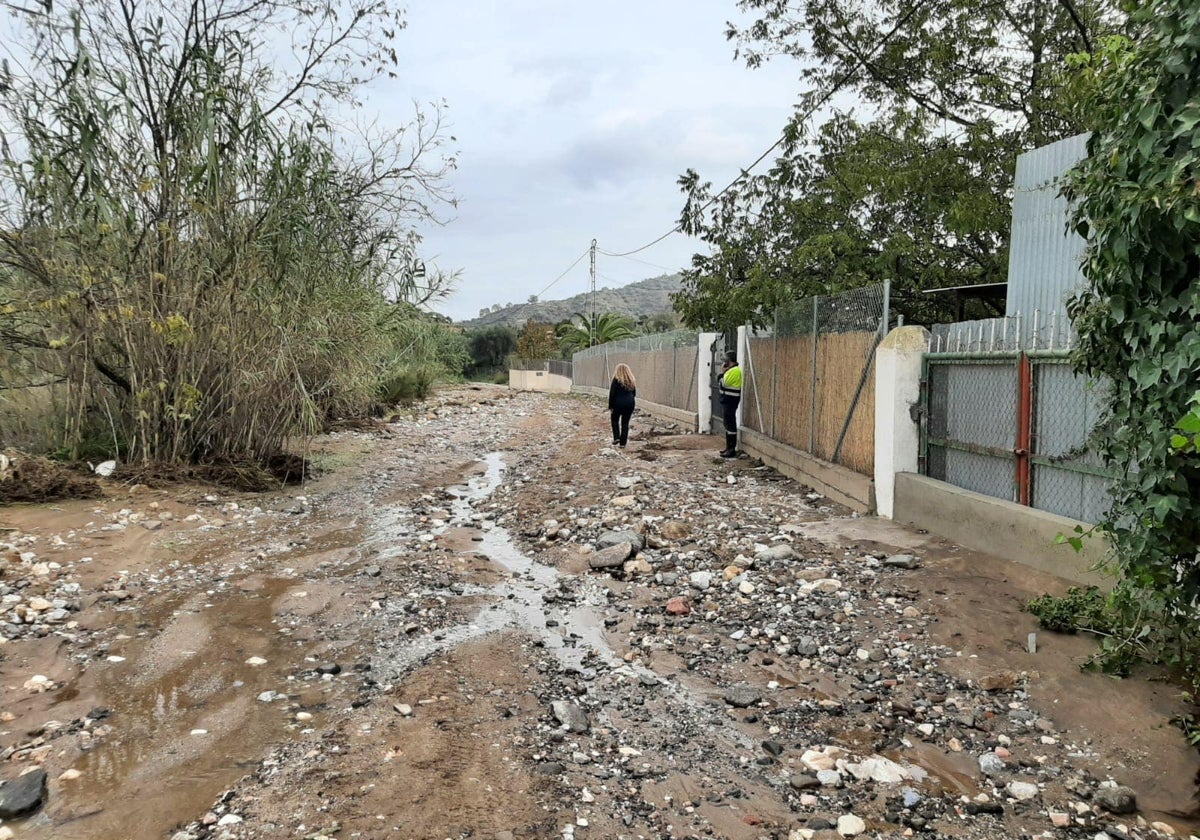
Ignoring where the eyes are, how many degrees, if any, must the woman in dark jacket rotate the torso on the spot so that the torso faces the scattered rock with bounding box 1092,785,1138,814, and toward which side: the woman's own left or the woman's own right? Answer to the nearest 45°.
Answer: approximately 180°

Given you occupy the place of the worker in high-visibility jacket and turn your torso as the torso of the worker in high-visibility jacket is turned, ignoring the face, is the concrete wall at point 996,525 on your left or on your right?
on your left

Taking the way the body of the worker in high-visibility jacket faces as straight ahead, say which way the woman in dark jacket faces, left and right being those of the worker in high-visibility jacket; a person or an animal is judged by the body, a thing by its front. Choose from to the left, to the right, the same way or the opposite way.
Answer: to the right

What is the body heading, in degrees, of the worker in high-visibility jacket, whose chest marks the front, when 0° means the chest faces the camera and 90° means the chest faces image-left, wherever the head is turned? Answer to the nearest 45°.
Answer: approximately 90°

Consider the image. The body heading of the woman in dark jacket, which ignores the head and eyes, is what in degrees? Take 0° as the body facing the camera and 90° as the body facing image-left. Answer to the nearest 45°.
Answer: approximately 180°

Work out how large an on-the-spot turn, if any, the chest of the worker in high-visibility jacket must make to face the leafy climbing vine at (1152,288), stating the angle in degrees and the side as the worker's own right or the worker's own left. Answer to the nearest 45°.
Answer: approximately 90° to the worker's own left

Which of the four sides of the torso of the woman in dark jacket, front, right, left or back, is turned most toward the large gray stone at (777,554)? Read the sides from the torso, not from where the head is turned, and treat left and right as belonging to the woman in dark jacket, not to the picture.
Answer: back

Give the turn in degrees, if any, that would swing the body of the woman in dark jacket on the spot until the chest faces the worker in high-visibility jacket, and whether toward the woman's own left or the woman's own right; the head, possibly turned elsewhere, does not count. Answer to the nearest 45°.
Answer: approximately 135° to the woman's own right

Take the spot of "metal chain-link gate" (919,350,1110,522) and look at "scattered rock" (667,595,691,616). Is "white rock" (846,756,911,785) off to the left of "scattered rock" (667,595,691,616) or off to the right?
left

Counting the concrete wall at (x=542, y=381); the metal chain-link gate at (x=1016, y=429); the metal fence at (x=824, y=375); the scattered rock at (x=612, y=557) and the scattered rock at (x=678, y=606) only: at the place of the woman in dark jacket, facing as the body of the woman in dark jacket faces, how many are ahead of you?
1

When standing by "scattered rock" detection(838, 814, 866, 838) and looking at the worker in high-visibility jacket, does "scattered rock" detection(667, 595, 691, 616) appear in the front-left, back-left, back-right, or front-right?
front-left

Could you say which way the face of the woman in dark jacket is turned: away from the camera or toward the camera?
away from the camera

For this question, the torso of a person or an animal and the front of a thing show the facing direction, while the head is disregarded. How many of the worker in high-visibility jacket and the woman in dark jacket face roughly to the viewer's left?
1

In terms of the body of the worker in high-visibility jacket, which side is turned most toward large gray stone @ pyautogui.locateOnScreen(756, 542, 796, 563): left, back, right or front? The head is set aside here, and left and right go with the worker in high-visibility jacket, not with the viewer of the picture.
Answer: left

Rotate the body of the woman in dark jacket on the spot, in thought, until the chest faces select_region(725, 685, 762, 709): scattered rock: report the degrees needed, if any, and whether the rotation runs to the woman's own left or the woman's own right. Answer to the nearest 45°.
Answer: approximately 180°

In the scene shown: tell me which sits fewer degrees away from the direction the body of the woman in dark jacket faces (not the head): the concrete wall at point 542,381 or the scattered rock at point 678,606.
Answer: the concrete wall

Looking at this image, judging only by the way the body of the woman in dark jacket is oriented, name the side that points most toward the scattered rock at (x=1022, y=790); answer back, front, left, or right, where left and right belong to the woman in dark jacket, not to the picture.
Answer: back

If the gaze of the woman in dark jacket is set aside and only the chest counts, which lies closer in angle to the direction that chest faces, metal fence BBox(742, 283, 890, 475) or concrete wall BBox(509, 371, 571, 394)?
the concrete wall

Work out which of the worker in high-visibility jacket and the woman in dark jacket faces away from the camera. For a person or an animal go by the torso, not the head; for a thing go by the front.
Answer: the woman in dark jacket
